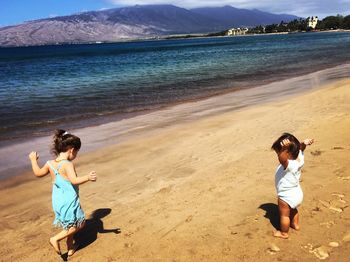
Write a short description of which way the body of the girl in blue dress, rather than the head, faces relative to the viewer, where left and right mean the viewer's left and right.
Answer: facing away from the viewer and to the right of the viewer

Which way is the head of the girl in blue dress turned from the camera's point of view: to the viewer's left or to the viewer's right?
to the viewer's right

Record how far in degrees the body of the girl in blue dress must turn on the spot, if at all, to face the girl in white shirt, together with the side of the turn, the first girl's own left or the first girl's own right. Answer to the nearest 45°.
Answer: approximately 45° to the first girl's own right
